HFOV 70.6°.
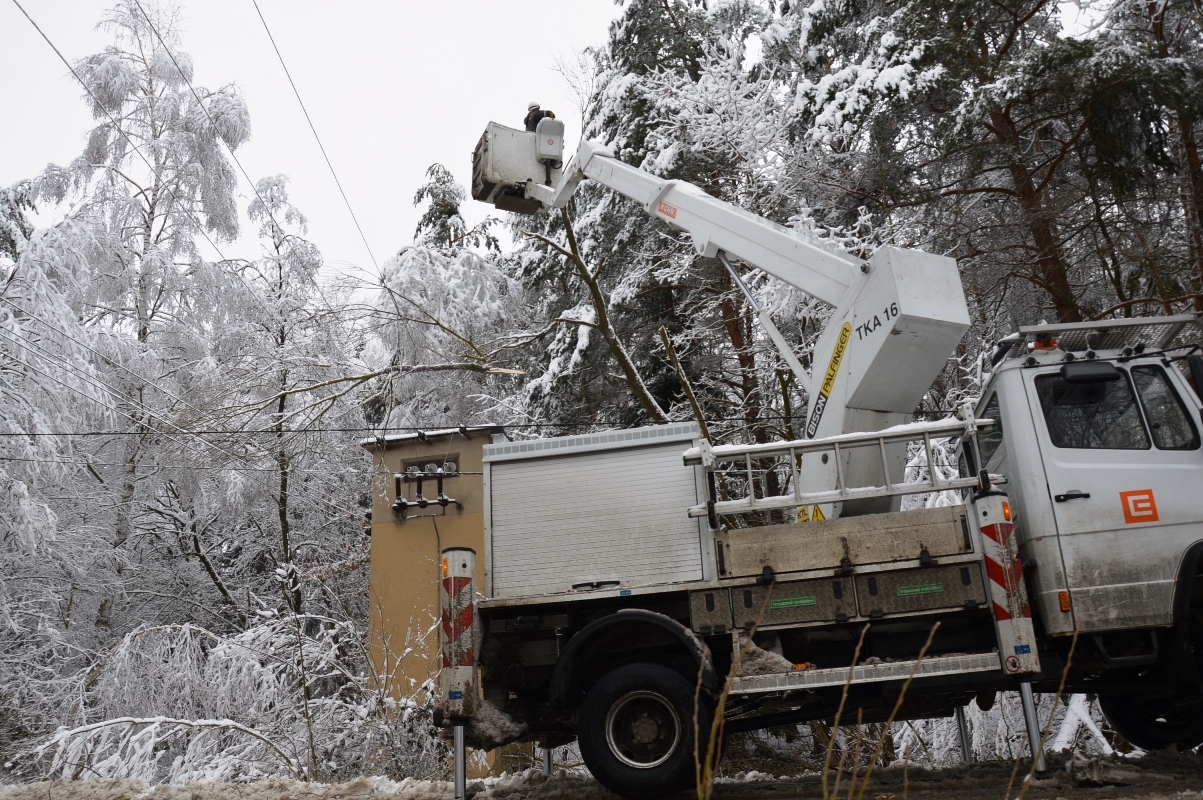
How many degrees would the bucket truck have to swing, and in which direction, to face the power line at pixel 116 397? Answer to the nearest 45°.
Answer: approximately 135° to its left

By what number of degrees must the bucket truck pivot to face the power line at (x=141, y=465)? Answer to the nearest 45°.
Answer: approximately 135° to its left

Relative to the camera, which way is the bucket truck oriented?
to the viewer's right

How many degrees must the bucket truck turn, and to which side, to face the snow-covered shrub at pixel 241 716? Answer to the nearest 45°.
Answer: approximately 135° to its left
